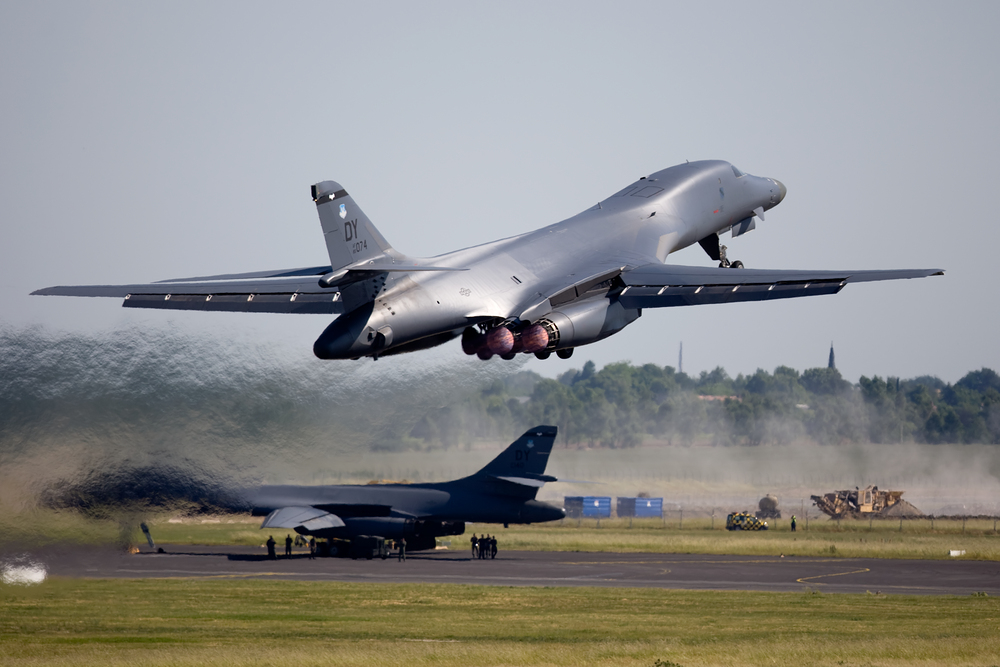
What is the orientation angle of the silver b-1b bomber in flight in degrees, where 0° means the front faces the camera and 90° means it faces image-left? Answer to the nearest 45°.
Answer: approximately 225°
